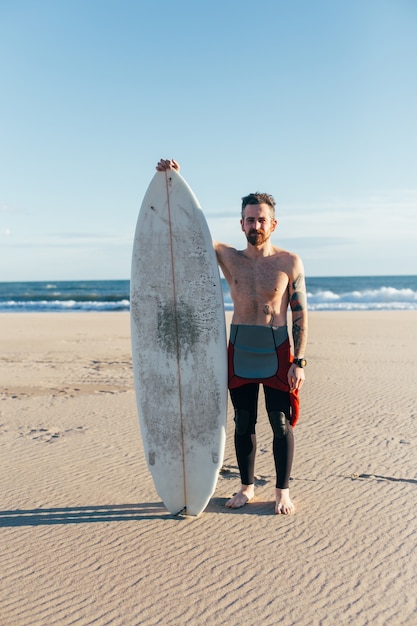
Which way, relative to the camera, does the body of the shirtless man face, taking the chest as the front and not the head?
toward the camera

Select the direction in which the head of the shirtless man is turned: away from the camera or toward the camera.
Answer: toward the camera
